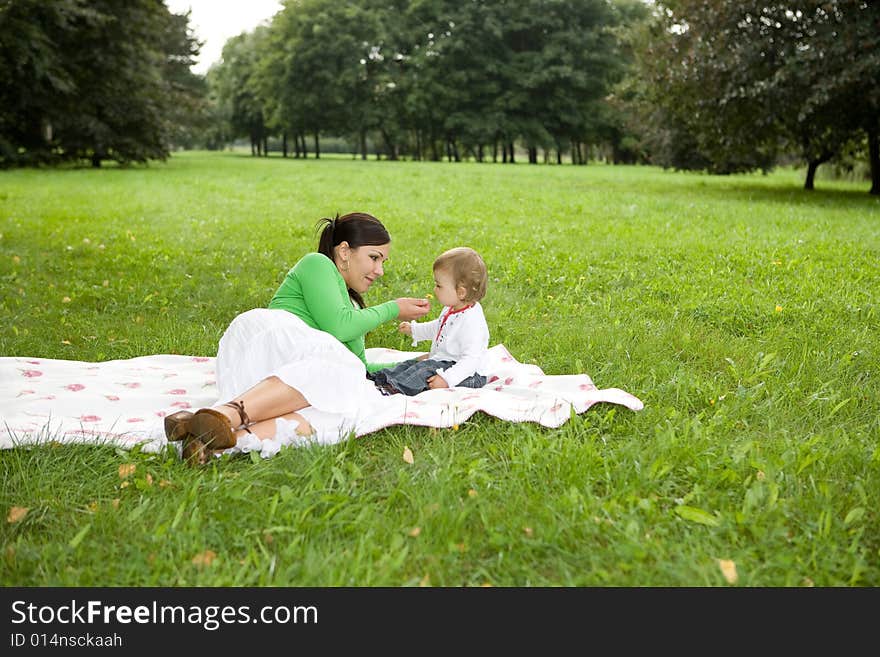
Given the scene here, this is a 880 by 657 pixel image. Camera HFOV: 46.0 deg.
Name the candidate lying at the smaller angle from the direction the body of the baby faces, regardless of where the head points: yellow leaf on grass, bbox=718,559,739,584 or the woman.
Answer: the woman

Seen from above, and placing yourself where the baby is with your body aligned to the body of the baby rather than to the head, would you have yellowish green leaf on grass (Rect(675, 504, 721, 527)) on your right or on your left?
on your left

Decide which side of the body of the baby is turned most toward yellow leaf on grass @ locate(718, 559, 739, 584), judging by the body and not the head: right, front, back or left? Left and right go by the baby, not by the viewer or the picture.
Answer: left

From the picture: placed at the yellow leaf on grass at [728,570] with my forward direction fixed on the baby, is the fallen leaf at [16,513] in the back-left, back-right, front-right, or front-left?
front-left

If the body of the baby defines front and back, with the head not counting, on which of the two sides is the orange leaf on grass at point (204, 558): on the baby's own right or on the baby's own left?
on the baby's own left

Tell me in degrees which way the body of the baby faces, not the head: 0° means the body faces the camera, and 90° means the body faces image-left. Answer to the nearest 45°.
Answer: approximately 90°

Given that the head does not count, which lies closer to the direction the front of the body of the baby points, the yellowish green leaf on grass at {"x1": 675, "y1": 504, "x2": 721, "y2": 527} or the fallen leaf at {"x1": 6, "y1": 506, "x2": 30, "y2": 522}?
the fallen leaf

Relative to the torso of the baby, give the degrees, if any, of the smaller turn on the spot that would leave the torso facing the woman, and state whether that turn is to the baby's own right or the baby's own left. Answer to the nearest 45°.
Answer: approximately 45° to the baby's own left

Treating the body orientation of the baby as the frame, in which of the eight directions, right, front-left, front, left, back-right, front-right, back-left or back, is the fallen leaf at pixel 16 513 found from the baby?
front-left

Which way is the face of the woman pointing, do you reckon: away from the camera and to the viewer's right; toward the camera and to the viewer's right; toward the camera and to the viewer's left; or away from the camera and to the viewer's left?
toward the camera and to the viewer's right

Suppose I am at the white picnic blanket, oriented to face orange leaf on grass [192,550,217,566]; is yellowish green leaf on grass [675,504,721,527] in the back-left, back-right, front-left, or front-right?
front-left
